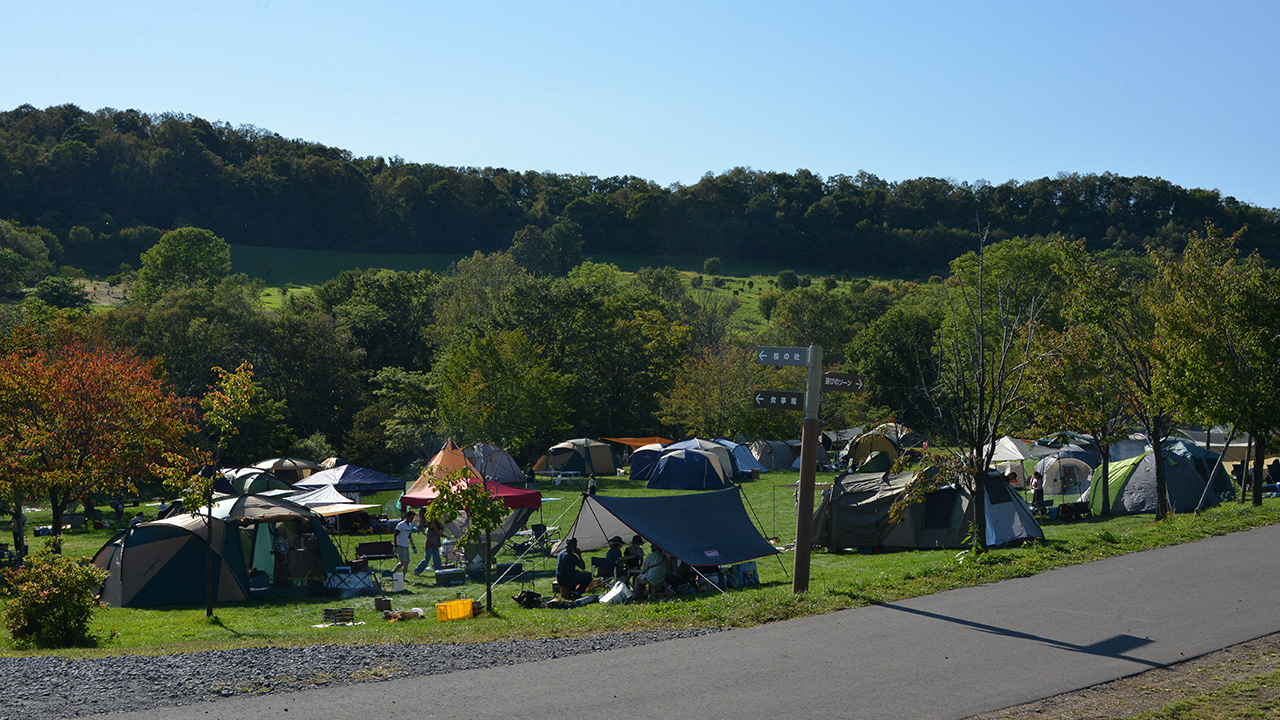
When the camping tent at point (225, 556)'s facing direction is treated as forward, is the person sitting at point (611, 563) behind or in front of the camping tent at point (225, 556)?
in front

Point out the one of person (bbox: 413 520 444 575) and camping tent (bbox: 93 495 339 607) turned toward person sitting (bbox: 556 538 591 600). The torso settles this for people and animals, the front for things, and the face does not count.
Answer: the camping tent

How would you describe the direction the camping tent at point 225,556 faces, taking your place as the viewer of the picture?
facing the viewer and to the right of the viewer

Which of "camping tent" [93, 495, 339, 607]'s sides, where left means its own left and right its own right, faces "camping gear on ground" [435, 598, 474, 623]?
front

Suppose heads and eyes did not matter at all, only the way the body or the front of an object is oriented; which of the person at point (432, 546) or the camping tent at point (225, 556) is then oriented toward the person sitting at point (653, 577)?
the camping tent

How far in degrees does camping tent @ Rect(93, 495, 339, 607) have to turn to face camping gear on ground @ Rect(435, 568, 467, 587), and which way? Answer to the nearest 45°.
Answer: approximately 45° to its left

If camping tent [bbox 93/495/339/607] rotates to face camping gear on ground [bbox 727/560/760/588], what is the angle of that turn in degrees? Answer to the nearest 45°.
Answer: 0° — it already faces it

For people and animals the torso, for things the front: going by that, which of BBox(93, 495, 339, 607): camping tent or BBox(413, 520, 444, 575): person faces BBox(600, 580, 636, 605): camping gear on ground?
the camping tent
